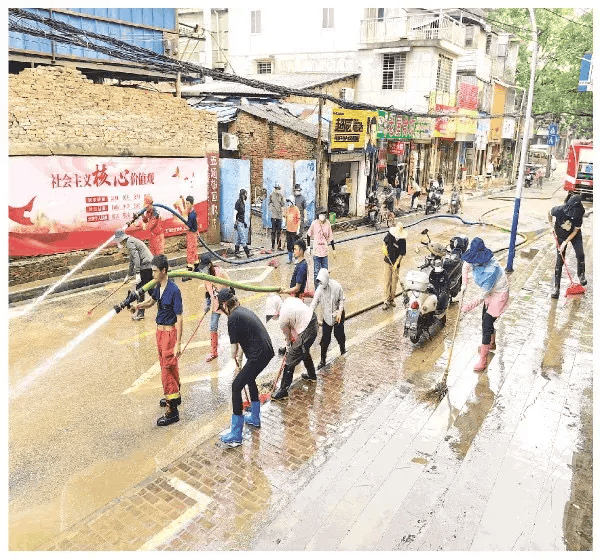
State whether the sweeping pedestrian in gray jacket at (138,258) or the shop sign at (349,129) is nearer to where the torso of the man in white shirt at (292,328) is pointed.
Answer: the sweeping pedestrian in gray jacket

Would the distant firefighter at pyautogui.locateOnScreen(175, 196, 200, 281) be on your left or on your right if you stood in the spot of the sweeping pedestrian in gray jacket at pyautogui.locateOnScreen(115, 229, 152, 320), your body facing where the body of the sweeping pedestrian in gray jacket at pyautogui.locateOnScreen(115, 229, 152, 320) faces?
on your right

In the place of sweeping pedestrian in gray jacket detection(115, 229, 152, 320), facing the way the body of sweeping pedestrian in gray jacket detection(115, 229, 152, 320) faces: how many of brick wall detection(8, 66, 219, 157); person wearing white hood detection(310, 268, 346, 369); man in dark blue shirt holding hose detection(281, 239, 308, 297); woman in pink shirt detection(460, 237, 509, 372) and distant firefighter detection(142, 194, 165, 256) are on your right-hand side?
2

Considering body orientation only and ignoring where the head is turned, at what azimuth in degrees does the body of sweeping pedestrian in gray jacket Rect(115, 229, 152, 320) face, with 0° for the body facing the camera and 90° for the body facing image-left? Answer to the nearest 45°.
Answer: approximately 90°

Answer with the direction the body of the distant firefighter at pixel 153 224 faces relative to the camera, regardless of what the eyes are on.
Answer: to the viewer's left

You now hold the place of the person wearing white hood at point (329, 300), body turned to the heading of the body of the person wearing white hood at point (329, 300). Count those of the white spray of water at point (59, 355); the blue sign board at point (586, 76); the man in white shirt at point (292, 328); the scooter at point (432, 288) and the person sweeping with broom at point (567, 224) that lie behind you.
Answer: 3

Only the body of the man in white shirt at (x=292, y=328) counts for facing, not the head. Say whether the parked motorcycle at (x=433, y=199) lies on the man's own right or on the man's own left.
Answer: on the man's own right

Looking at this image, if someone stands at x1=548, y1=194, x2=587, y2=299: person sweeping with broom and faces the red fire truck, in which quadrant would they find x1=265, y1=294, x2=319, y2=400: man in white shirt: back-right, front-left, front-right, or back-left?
back-left

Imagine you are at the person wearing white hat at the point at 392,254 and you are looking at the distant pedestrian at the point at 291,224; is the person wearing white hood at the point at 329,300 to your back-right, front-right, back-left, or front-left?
back-left

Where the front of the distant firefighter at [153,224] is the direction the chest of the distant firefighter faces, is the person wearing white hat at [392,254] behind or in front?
behind
